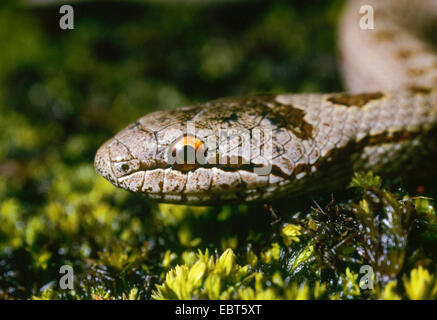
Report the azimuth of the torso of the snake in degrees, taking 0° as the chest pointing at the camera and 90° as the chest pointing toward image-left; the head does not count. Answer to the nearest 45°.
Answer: approximately 90°
